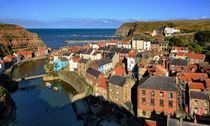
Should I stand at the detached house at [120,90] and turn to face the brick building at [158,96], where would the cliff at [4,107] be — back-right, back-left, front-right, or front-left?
back-right

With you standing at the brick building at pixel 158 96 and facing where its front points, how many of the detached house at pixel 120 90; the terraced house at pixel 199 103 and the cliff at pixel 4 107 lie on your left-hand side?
1

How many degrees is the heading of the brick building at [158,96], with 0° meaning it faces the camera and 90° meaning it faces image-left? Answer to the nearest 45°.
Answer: approximately 0°

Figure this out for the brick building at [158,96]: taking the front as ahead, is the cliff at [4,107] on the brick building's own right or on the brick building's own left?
on the brick building's own right

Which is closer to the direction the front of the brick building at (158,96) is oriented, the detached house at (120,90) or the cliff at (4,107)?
the cliff

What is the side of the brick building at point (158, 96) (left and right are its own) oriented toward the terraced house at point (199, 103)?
left

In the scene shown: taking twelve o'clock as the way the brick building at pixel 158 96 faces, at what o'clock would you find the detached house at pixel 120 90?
The detached house is roughly at 4 o'clock from the brick building.
